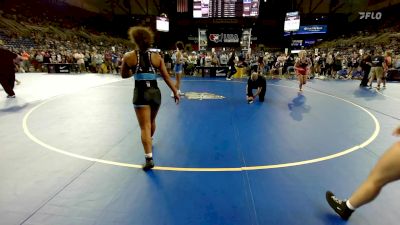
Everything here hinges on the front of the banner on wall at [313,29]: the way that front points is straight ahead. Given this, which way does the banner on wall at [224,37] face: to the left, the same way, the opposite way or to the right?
the same way

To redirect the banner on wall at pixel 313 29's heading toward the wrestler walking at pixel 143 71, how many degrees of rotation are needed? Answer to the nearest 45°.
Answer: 0° — it already faces them

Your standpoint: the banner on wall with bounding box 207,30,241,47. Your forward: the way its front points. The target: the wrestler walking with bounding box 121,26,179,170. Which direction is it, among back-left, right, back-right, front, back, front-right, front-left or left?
front

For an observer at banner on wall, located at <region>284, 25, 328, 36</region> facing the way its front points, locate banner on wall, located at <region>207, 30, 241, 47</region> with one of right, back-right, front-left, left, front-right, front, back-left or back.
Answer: front-right

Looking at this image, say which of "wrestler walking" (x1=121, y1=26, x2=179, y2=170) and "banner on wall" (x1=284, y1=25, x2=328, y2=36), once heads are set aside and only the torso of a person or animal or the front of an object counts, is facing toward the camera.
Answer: the banner on wall

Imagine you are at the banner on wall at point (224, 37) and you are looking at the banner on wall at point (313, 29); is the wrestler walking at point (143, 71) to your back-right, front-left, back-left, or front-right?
back-right

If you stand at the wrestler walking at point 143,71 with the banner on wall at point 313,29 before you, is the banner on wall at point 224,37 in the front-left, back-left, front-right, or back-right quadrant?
front-left

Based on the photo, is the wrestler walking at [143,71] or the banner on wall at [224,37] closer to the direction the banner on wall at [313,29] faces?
the wrestler walking

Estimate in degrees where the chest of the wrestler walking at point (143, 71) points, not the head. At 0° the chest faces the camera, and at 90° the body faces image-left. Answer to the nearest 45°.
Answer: approximately 180°

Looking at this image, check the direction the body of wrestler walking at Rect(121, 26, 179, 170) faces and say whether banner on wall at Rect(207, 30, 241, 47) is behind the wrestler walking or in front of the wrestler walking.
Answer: in front

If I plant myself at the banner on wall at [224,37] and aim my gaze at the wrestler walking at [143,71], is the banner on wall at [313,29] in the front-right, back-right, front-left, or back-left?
back-left

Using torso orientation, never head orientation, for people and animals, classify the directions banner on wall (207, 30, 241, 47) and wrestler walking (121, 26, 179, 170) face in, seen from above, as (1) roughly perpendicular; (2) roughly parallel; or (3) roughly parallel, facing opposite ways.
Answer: roughly parallel, facing opposite ways

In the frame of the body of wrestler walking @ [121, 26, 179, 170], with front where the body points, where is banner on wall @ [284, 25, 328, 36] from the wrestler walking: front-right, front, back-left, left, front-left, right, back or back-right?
front-right

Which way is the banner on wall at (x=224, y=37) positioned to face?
toward the camera

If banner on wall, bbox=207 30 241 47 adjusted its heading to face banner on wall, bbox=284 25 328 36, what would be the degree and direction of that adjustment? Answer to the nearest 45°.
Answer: approximately 135° to its left

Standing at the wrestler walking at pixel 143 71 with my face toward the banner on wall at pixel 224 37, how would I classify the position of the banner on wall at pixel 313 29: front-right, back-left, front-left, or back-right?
front-right

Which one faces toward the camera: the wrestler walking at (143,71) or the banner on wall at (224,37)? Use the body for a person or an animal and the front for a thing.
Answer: the banner on wall
